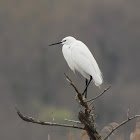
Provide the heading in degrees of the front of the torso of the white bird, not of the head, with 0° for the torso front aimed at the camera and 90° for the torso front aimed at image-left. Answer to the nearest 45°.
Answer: approximately 90°
